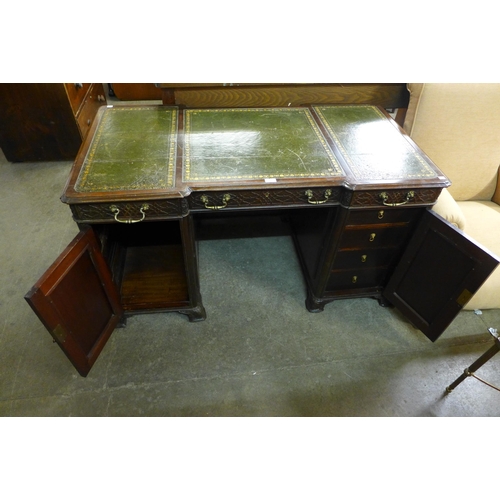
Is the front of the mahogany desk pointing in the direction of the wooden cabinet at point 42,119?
no

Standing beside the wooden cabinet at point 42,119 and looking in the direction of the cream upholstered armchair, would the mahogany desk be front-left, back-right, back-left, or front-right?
front-right

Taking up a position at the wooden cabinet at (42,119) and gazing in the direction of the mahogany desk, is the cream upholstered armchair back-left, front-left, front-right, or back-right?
front-left

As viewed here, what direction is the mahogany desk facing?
toward the camera

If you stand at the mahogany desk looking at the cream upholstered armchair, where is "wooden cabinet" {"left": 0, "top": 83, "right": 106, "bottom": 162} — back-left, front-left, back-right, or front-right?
back-left

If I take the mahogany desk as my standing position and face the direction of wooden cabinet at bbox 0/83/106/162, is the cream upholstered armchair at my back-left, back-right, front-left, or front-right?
back-right

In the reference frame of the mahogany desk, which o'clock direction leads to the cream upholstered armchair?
The cream upholstered armchair is roughly at 8 o'clock from the mahogany desk.
